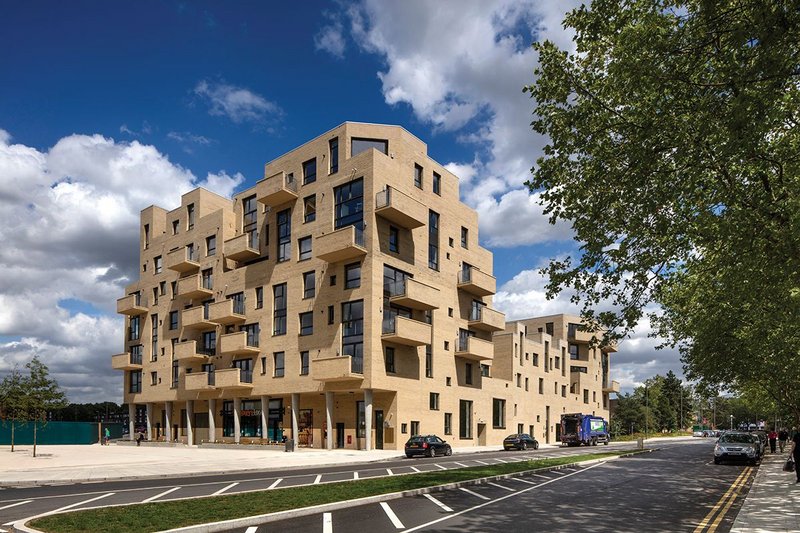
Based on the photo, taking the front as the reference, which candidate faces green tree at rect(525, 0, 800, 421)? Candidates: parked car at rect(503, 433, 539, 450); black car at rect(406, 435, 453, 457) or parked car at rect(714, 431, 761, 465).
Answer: parked car at rect(714, 431, 761, 465)

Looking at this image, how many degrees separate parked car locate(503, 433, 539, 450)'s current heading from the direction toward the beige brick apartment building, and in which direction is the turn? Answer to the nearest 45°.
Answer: approximately 135° to its left

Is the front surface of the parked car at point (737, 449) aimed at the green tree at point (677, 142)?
yes

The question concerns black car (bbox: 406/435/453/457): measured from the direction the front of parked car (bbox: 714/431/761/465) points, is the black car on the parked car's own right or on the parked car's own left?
on the parked car's own right

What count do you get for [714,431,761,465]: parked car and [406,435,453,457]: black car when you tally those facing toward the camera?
1

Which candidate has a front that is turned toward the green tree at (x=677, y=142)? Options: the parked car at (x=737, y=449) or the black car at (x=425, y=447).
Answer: the parked car

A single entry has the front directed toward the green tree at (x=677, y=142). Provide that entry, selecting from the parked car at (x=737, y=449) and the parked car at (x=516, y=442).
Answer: the parked car at (x=737, y=449)
